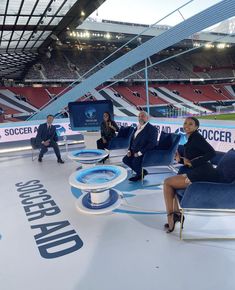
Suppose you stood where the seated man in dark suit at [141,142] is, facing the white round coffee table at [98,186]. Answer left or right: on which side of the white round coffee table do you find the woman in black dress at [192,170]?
left

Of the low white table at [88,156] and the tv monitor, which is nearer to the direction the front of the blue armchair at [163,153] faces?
the low white table

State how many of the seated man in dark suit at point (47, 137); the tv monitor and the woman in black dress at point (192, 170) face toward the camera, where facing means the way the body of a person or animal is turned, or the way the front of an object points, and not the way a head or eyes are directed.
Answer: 2

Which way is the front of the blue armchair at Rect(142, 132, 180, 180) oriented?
to the viewer's left

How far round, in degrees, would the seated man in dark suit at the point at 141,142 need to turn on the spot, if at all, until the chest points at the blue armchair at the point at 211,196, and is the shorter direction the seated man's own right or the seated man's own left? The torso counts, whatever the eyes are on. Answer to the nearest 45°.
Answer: approximately 45° to the seated man's own left

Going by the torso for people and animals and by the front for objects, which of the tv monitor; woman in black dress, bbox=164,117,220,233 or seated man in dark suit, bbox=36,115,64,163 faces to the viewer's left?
the woman in black dress

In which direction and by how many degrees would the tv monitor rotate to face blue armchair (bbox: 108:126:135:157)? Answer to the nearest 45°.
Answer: approximately 45° to its left

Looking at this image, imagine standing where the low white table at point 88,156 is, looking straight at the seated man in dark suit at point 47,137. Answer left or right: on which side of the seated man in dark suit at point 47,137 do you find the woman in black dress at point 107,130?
right

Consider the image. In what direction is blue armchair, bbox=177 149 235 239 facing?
to the viewer's left

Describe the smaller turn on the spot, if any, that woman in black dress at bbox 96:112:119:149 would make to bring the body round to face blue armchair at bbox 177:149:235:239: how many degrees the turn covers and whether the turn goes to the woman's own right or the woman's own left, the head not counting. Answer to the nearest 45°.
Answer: approximately 45° to the woman's own left

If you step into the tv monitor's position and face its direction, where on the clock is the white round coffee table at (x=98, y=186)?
The white round coffee table is roughly at 12 o'clock from the tv monitor.

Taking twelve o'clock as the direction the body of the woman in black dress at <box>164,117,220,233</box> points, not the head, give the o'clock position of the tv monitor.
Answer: The tv monitor is roughly at 2 o'clock from the woman in black dress.
